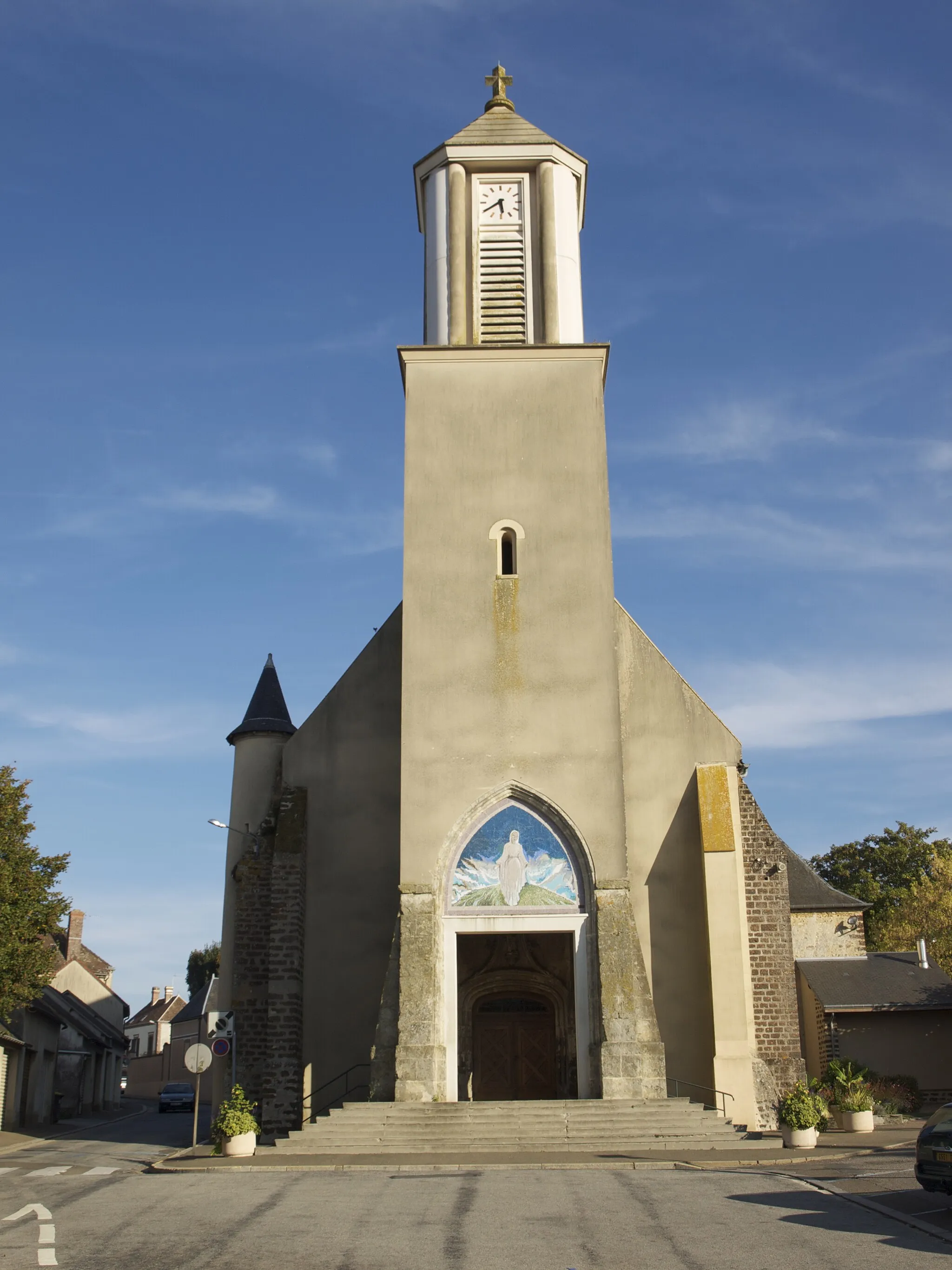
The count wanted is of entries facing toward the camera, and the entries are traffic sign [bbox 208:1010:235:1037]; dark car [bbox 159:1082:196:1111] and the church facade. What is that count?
3

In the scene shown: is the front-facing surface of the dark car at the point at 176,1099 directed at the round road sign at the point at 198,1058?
yes

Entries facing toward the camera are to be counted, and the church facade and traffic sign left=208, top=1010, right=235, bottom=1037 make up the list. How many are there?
2

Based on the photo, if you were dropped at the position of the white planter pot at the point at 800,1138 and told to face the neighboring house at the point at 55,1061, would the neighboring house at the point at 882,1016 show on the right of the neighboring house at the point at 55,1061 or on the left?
right

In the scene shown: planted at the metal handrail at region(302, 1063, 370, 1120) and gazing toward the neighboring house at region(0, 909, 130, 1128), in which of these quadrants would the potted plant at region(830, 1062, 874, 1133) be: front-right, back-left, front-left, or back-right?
back-right

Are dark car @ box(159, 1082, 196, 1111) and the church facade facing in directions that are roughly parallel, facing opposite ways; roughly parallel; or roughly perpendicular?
roughly parallel

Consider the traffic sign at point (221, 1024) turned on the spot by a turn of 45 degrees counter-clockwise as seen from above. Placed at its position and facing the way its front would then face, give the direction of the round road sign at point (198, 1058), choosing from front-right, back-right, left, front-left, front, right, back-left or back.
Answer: front-right

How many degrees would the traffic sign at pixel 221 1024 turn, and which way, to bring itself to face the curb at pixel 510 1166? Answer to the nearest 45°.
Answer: approximately 45° to its left

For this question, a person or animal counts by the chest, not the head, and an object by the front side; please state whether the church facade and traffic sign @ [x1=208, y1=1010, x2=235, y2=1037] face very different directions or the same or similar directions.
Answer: same or similar directions

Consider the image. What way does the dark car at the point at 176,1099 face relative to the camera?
toward the camera

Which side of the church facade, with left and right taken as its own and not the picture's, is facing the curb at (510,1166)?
front

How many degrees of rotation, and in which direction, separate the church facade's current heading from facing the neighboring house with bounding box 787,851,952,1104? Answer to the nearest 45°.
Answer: approximately 135° to its left

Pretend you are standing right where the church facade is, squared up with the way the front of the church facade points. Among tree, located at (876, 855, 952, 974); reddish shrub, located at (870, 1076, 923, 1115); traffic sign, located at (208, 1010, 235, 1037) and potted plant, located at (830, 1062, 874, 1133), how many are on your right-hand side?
1

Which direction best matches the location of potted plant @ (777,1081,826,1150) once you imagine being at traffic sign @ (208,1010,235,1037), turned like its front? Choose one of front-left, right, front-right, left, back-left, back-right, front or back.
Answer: front-left

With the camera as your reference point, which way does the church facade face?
facing the viewer

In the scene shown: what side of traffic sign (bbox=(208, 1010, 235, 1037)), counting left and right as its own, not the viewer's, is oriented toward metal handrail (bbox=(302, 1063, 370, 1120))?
left
